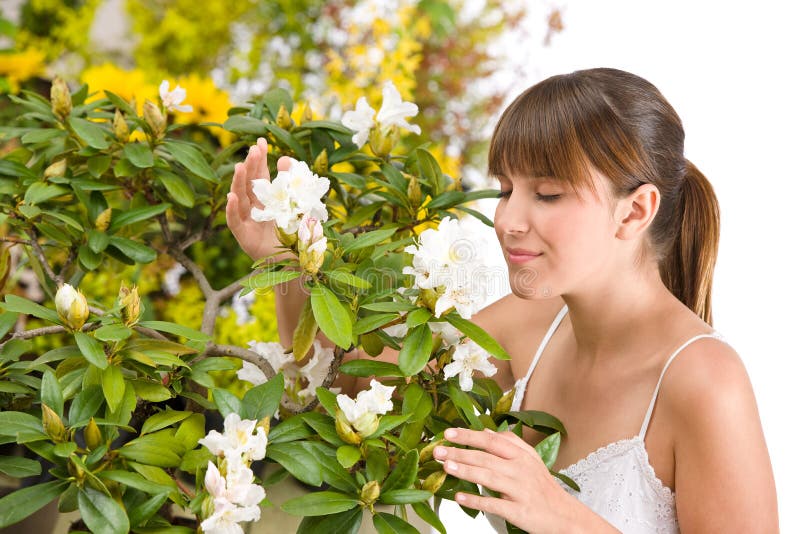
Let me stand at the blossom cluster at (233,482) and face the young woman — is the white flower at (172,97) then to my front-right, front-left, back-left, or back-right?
front-left

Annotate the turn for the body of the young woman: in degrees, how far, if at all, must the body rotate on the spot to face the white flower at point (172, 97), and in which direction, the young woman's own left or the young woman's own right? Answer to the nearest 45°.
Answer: approximately 45° to the young woman's own right

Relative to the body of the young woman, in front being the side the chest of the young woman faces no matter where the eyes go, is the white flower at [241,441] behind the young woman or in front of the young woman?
in front

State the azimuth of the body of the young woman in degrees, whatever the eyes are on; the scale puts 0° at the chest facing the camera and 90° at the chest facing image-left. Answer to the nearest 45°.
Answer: approximately 45°

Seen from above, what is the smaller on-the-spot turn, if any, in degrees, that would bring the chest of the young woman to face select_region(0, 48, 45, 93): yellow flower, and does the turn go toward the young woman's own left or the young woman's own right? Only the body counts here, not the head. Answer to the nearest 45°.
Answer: approximately 90° to the young woman's own right

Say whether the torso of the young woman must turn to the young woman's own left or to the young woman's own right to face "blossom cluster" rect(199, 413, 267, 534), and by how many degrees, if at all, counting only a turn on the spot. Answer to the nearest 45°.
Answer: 0° — they already face it
